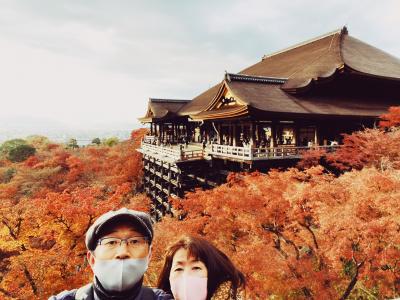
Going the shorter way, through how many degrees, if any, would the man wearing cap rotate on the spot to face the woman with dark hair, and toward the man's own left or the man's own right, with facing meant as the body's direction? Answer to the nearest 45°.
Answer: approximately 90° to the man's own left

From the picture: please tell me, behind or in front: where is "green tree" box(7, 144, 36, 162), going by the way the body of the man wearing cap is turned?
behind

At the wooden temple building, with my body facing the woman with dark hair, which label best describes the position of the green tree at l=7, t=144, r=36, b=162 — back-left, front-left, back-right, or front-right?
back-right

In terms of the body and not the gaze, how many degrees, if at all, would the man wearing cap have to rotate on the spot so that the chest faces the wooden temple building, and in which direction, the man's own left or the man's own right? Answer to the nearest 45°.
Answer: approximately 135° to the man's own left

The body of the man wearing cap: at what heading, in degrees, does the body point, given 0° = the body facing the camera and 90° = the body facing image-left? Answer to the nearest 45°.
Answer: approximately 0°
